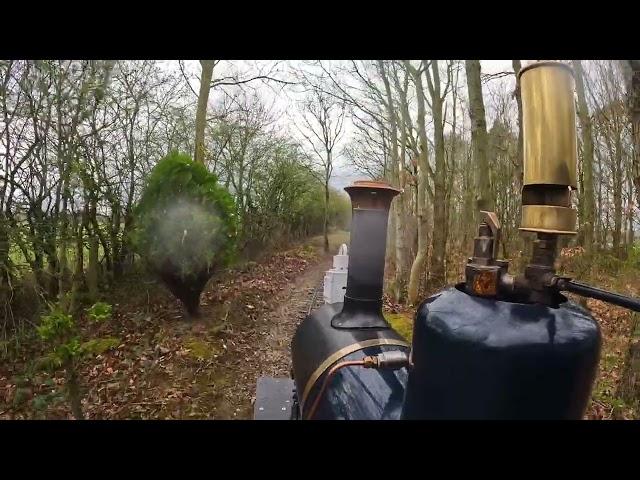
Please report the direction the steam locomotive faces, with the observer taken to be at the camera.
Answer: facing away from the viewer and to the left of the viewer

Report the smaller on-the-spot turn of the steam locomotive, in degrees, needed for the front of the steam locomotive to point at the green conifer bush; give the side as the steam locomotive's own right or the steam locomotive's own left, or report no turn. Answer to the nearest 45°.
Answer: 0° — it already faces it
